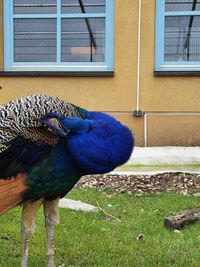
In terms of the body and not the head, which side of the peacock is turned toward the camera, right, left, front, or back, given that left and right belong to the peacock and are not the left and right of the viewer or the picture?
right

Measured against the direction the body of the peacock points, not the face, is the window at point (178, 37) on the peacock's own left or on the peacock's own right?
on the peacock's own left

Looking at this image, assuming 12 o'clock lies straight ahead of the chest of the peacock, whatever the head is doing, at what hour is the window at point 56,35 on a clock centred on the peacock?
The window is roughly at 9 o'clock from the peacock.
